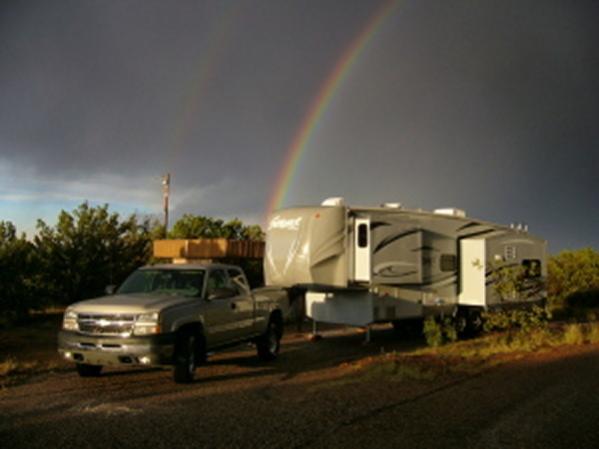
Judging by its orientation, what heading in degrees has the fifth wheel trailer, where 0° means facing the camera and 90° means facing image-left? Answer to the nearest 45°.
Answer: approximately 45°

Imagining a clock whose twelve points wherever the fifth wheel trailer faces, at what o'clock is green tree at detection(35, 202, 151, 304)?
The green tree is roughly at 2 o'clock from the fifth wheel trailer.

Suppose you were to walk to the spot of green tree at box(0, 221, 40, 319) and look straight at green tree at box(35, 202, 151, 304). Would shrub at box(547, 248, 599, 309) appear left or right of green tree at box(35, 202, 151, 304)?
right

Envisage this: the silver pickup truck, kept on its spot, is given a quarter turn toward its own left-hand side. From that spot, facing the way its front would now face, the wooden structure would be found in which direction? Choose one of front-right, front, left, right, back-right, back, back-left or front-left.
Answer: back-left

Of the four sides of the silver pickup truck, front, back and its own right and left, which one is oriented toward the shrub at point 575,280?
back

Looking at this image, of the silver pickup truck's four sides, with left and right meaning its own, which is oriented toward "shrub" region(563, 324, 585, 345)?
back

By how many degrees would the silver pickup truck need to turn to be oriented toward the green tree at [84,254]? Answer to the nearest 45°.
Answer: approximately 135° to its right

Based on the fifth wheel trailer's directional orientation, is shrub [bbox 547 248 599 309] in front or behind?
behind

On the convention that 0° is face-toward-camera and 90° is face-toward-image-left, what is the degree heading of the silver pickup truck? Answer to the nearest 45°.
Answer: approximately 45°

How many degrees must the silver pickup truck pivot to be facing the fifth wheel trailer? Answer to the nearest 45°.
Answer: approximately 180°
